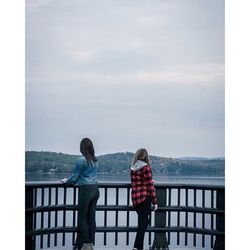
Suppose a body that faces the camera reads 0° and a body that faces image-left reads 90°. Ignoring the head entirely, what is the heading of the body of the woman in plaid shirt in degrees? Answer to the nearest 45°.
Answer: approximately 225°

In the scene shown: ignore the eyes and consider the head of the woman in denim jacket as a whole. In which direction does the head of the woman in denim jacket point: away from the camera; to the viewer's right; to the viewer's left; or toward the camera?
away from the camera

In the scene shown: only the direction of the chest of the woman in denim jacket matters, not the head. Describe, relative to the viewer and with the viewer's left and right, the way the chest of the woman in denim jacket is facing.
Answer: facing away from the viewer and to the left of the viewer
